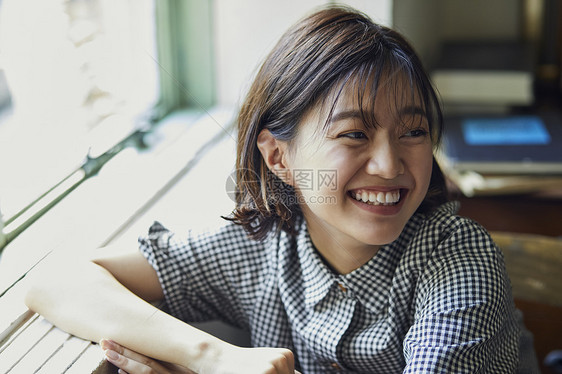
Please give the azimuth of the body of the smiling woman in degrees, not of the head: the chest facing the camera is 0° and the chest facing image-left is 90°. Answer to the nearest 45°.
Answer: approximately 0°
